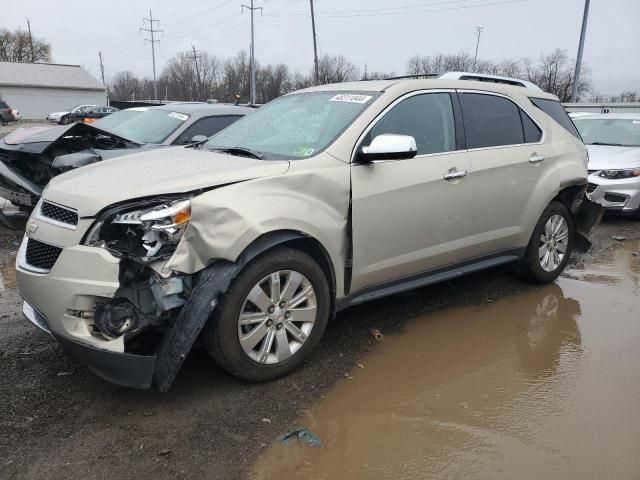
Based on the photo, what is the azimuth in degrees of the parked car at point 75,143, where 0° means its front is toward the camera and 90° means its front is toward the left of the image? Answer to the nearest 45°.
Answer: approximately 45°

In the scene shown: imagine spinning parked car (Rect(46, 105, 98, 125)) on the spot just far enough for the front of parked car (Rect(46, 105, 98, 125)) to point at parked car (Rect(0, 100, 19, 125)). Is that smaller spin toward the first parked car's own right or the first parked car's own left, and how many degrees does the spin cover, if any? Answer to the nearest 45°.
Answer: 0° — it already faces it

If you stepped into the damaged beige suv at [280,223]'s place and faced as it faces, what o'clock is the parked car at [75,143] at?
The parked car is roughly at 3 o'clock from the damaged beige suv.

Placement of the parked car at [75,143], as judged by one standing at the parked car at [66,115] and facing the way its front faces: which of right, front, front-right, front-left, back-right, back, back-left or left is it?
front-left

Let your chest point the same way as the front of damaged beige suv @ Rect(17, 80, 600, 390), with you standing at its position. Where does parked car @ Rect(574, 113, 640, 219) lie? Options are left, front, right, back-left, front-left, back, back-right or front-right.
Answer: back

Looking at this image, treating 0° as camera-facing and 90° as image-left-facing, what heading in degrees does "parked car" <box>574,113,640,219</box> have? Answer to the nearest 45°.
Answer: approximately 45°

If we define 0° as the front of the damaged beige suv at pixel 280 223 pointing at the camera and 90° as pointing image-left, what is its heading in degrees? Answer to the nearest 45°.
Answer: approximately 45°

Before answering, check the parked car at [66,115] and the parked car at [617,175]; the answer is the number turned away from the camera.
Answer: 0

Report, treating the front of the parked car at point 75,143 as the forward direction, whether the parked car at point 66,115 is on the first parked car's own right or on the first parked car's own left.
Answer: on the first parked car's own right

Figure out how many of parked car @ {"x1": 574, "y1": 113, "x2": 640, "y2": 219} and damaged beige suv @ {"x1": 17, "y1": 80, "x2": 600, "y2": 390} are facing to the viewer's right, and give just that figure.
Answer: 0
